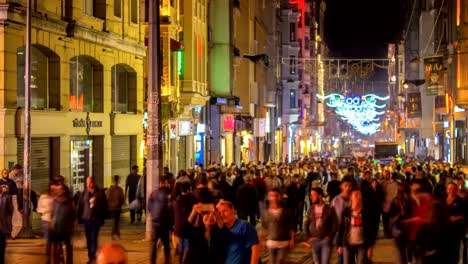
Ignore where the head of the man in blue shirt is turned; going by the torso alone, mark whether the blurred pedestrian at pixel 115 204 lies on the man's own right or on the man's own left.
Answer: on the man's own right

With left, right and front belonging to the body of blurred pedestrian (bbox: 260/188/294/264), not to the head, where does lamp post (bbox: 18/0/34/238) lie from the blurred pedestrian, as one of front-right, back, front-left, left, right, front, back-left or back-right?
back-right

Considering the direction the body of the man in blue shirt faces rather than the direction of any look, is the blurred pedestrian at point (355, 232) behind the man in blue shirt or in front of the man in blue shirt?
behind

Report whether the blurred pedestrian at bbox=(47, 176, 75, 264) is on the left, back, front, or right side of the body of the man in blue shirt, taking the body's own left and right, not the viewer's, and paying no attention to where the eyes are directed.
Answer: right

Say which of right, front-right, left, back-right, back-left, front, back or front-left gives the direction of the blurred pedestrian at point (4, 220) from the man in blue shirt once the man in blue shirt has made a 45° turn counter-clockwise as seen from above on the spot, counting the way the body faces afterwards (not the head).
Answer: back-right

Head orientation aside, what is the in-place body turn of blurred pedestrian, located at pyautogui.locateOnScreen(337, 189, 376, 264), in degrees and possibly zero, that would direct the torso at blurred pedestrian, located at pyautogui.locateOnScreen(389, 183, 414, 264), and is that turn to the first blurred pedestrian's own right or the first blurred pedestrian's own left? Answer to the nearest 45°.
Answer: approximately 135° to the first blurred pedestrian's own left

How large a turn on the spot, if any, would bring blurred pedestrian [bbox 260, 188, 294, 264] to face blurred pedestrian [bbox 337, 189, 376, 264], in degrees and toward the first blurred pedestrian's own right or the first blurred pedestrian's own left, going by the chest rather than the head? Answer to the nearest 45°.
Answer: approximately 135° to the first blurred pedestrian's own left
